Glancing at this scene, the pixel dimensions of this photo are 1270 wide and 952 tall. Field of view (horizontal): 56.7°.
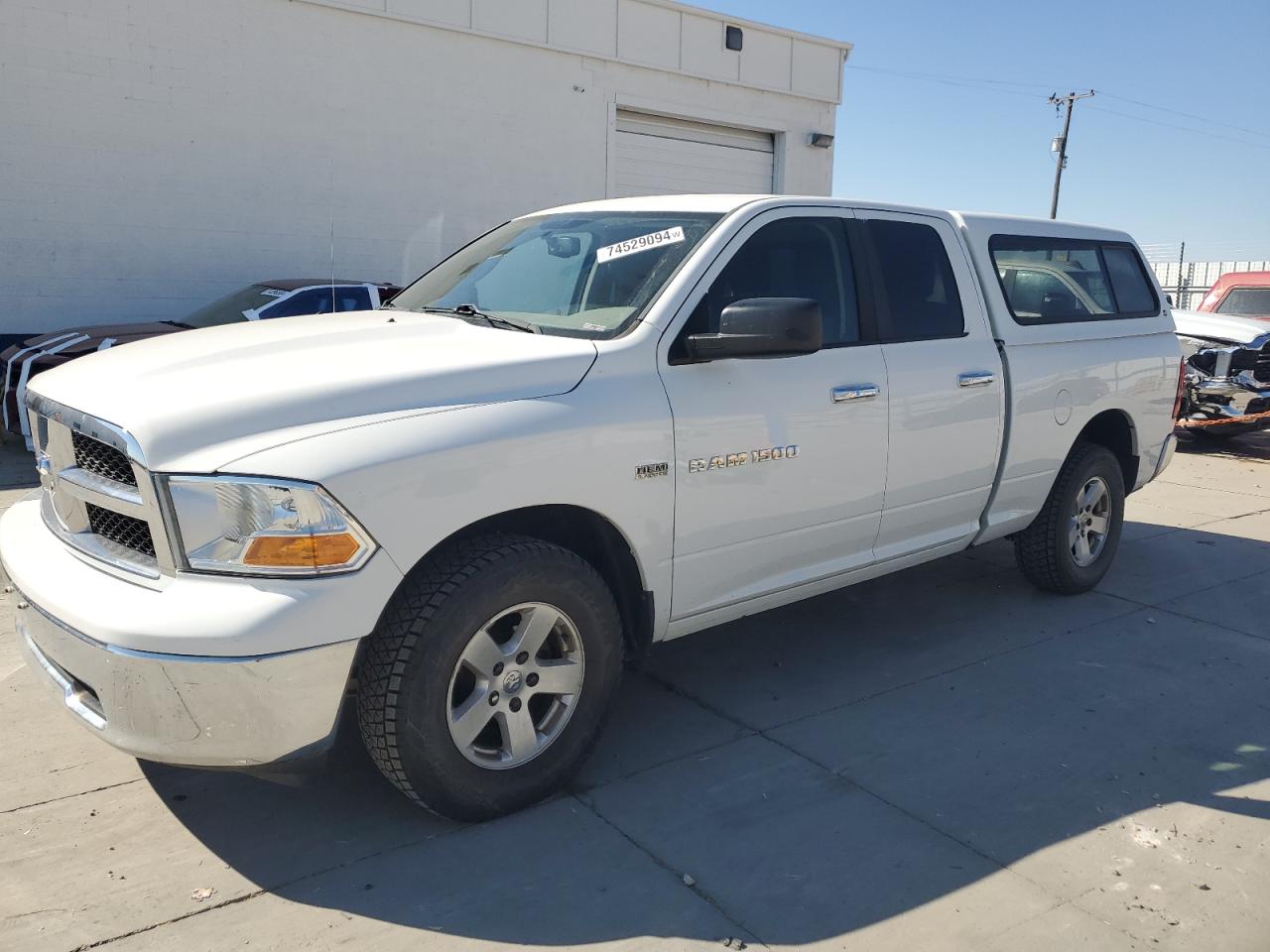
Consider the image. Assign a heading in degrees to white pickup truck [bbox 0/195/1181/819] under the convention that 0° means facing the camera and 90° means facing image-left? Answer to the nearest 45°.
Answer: approximately 45°
